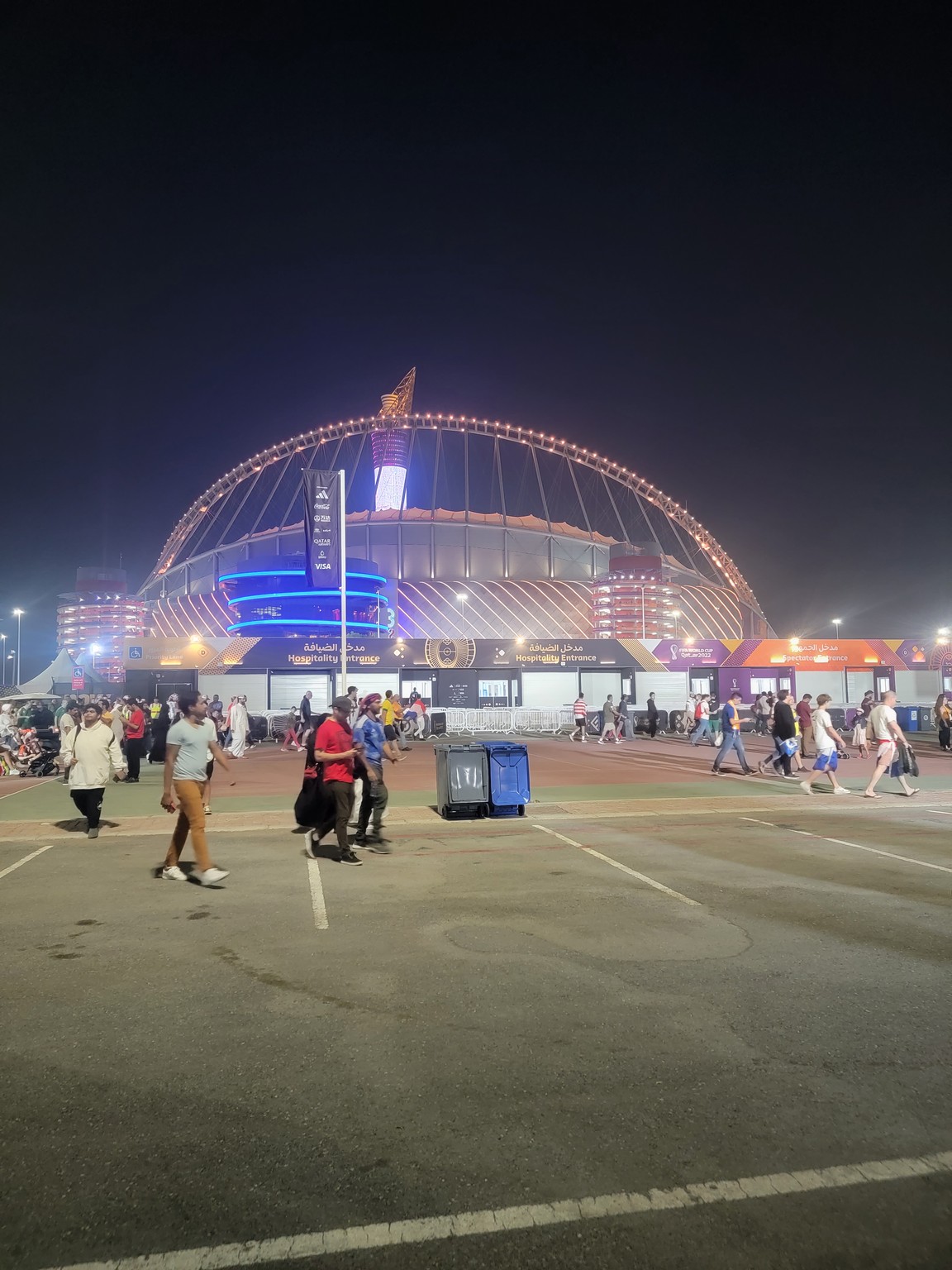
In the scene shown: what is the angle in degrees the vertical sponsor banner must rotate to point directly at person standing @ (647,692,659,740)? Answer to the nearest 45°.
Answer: approximately 135° to its left
